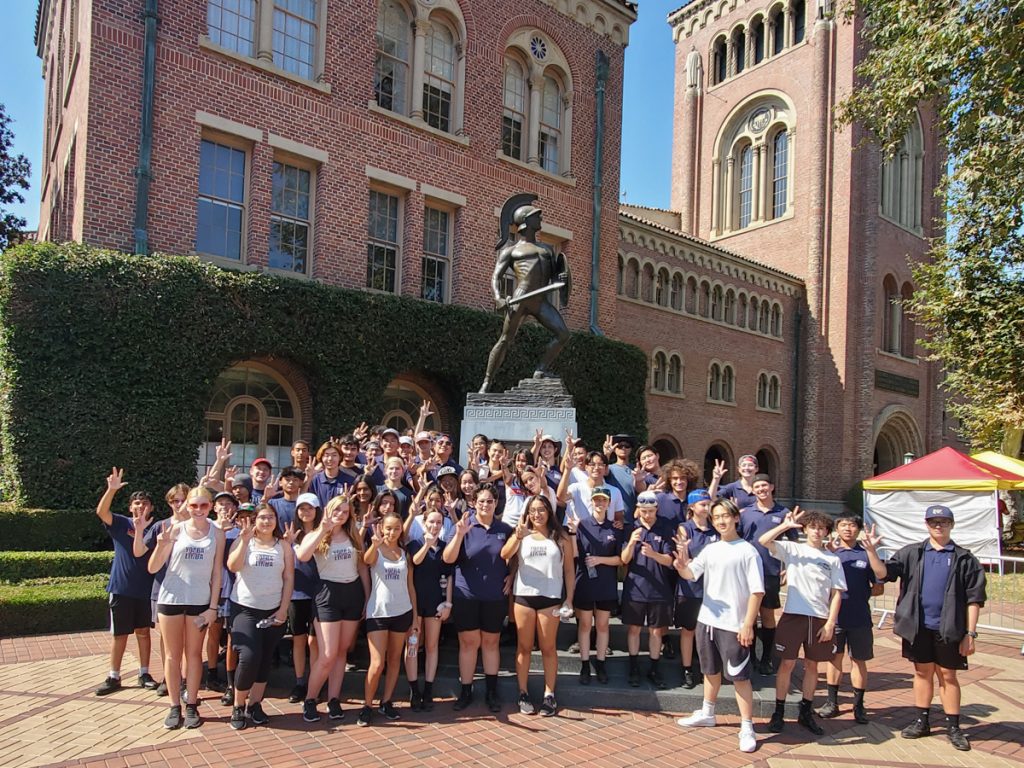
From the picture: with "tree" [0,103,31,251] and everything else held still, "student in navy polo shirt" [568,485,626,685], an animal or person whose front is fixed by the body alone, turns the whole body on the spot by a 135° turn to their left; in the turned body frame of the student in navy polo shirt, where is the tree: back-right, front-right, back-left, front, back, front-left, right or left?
left

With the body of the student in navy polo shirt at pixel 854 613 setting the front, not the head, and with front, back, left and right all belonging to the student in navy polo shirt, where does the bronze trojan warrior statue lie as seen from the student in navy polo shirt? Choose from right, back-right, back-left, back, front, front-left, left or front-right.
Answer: back-right

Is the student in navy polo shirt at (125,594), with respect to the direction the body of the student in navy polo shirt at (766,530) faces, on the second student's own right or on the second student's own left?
on the second student's own right

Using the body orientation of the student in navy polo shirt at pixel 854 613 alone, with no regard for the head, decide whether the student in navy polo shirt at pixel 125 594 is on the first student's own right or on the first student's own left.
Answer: on the first student's own right

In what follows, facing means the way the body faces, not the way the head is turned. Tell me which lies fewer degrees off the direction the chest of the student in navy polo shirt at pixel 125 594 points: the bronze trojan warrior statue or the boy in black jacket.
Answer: the boy in black jacket

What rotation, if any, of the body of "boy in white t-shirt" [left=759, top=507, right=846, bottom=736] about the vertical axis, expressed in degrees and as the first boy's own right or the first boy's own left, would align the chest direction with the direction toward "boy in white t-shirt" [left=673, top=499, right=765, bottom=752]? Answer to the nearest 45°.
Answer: approximately 45° to the first boy's own right

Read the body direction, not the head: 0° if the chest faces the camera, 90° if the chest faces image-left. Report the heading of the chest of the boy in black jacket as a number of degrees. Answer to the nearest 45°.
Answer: approximately 0°

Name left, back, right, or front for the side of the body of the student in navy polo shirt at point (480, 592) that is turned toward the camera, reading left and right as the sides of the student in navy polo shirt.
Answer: front

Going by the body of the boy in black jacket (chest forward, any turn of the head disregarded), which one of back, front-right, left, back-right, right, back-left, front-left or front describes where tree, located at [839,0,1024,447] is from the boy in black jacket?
back

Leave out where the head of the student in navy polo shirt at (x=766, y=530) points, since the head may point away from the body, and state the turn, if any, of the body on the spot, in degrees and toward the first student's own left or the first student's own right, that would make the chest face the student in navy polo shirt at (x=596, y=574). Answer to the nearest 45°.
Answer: approximately 90° to the first student's own right

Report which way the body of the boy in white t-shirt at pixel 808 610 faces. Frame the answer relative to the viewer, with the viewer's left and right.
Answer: facing the viewer

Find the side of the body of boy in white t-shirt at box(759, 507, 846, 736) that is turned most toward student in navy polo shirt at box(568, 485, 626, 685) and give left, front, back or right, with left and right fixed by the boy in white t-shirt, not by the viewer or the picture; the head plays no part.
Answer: right

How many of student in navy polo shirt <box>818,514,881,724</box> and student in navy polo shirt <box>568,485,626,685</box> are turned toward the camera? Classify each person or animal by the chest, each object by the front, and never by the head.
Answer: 2
